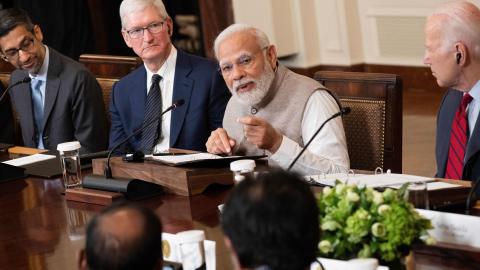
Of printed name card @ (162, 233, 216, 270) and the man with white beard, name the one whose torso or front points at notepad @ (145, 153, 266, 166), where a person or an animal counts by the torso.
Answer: the man with white beard

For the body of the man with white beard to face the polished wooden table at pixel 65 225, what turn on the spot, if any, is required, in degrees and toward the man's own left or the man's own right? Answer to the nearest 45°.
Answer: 0° — they already face it

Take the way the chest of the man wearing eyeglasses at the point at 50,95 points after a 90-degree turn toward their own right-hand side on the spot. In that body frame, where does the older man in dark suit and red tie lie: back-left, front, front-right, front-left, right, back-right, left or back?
back

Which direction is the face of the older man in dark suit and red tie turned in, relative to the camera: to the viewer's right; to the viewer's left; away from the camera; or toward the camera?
to the viewer's left

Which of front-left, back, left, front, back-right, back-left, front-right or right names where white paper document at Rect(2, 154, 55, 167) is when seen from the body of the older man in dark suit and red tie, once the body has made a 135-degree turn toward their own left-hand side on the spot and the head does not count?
back

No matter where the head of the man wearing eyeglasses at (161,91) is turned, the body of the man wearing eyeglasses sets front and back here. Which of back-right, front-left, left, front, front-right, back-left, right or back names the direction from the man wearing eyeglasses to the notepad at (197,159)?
front-left

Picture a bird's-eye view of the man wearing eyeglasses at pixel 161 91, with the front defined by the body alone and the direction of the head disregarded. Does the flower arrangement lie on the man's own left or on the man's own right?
on the man's own left

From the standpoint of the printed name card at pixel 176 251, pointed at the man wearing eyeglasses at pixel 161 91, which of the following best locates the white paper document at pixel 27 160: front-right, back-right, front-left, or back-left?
front-left

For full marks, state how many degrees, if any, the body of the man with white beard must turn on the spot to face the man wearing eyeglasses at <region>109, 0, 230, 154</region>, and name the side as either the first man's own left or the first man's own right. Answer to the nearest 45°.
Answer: approximately 90° to the first man's own right
